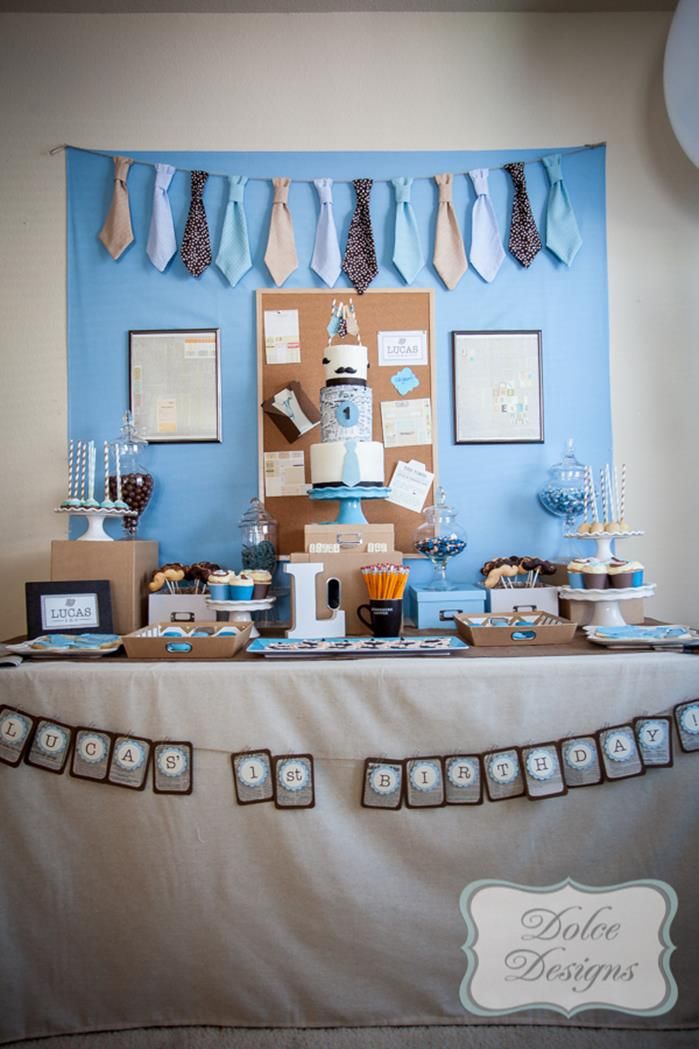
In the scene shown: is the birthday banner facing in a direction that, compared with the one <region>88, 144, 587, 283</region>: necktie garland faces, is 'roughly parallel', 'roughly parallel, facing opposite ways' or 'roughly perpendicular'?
roughly parallel

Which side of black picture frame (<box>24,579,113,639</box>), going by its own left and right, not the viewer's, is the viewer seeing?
front

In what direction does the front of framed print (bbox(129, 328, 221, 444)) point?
toward the camera

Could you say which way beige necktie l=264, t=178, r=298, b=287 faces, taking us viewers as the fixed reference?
facing the viewer

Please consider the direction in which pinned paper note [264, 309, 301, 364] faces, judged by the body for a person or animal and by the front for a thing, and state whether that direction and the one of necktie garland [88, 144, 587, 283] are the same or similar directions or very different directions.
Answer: same or similar directions

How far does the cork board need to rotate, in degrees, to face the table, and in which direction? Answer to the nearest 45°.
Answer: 0° — it already faces it

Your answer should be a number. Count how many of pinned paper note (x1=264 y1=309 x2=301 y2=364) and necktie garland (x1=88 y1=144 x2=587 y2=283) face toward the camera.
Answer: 2
